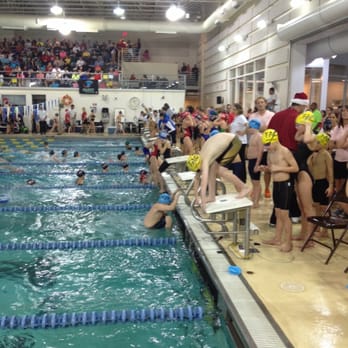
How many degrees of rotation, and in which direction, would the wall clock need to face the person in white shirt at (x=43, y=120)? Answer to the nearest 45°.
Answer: approximately 90° to its right

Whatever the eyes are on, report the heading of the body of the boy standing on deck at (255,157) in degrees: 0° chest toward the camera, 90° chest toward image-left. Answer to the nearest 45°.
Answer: approximately 90°

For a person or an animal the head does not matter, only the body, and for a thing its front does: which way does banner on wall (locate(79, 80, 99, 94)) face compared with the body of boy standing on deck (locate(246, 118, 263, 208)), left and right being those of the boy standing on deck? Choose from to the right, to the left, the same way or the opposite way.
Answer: to the left

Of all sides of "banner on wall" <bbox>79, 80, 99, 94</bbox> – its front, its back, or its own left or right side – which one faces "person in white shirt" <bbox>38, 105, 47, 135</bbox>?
right

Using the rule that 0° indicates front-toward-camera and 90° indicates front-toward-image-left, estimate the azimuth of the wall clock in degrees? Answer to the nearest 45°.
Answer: approximately 0°

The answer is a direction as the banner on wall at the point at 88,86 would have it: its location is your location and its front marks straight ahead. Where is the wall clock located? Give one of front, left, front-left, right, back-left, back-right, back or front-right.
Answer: left

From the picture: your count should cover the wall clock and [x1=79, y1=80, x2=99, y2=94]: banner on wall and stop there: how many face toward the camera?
2

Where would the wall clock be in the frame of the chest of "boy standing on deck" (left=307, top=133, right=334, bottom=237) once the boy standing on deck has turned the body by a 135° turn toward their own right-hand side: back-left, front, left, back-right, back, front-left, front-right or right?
front-left

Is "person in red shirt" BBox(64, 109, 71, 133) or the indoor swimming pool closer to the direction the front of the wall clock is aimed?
the indoor swimming pool

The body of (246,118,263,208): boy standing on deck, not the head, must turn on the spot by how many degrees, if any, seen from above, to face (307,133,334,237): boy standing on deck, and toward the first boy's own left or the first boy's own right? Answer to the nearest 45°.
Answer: approximately 135° to the first boy's own left
